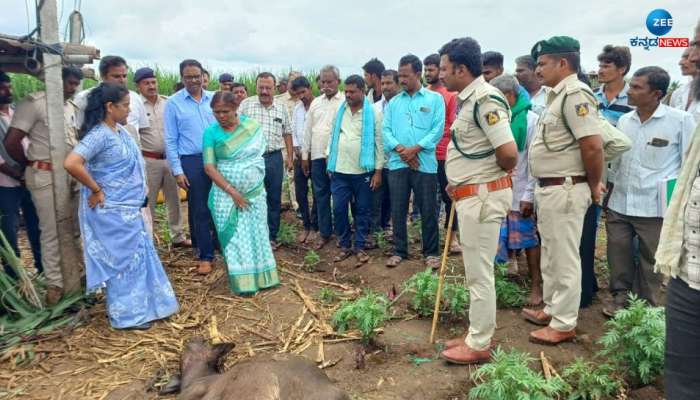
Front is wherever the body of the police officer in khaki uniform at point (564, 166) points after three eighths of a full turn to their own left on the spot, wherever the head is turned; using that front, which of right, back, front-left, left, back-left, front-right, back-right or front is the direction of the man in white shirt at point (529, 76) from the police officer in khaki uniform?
back-left

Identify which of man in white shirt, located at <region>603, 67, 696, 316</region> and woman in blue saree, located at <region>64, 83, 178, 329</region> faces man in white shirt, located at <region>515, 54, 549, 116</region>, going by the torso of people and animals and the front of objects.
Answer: the woman in blue saree

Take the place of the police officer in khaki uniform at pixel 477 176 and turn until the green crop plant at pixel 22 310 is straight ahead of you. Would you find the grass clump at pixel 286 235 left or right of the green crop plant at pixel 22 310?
right

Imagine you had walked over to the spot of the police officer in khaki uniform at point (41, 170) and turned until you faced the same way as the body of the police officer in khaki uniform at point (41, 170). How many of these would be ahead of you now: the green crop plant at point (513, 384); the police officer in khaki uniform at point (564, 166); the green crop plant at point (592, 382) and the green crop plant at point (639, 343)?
4

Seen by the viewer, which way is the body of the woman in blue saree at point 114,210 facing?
to the viewer's right

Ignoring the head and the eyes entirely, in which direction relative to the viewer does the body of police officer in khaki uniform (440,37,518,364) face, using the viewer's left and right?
facing to the left of the viewer

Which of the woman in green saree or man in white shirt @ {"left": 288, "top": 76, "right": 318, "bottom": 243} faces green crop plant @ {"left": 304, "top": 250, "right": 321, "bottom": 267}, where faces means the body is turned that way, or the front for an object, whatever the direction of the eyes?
the man in white shirt

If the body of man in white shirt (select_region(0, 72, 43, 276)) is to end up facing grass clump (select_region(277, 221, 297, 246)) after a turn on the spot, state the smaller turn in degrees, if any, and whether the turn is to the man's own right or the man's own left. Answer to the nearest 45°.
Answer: approximately 45° to the man's own left

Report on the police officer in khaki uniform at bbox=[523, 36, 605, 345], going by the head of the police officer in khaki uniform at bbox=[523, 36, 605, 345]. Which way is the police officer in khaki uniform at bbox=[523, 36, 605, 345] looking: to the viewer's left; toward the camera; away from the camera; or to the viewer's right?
to the viewer's left
